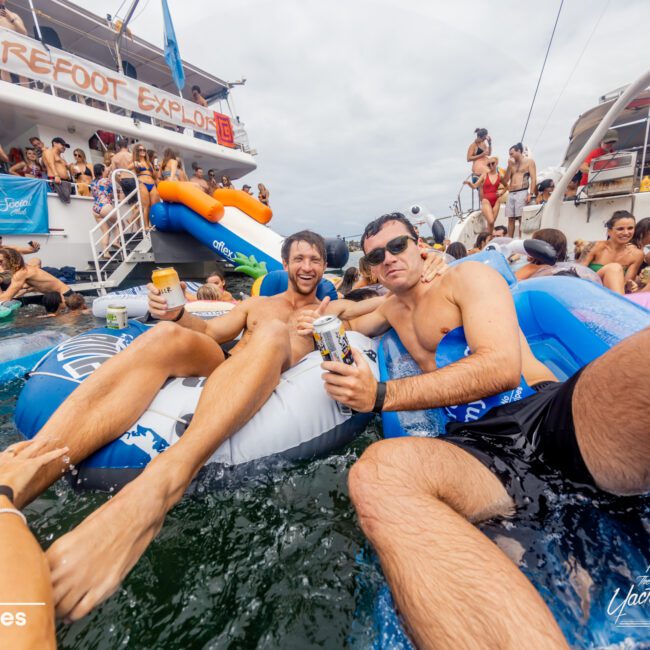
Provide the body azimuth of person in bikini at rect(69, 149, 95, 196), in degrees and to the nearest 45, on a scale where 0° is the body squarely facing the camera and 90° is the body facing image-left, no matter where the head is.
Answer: approximately 0°

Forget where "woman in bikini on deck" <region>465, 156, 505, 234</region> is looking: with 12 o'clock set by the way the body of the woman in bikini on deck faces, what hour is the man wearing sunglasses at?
The man wearing sunglasses is roughly at 12 o'clock from the woman in bikini on deck.

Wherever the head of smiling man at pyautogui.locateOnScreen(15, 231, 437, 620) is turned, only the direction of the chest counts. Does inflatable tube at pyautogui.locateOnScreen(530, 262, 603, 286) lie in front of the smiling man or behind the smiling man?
behind

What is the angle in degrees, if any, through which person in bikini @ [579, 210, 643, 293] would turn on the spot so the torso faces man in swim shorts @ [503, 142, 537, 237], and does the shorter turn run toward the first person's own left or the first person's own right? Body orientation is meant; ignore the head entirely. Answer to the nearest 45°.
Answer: approximately 135° to the first person's own right

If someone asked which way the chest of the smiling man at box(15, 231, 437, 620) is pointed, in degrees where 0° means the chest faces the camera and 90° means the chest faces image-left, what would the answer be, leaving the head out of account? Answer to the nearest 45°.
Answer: approximately 45°

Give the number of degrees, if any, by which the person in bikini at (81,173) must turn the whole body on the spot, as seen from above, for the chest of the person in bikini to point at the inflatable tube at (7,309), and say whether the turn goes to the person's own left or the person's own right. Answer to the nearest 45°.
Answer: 0° — they already face it

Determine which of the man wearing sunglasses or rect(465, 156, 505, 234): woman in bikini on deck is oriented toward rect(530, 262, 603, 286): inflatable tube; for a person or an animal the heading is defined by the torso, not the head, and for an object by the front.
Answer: the woman in bikini on deck

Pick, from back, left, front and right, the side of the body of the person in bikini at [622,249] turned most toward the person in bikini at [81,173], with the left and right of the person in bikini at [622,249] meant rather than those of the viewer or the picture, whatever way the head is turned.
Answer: right

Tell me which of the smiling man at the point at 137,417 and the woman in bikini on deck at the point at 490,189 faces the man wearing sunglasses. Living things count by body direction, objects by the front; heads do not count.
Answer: the woman in bikini on deck

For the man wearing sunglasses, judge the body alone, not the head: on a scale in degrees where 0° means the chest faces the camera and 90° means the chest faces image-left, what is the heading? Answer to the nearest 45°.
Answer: approximately 45°
